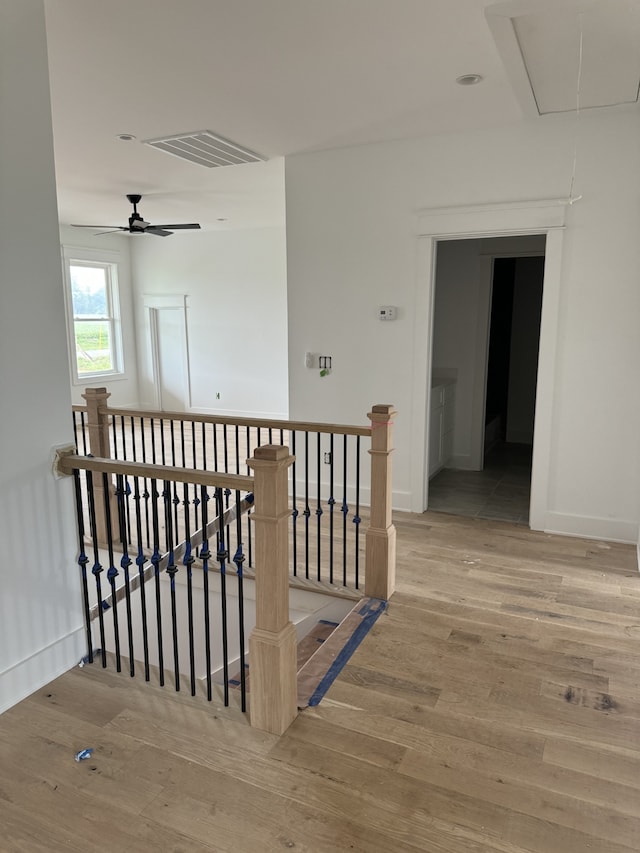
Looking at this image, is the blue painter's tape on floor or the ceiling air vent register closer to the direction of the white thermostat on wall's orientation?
the blue painter's tape on floor

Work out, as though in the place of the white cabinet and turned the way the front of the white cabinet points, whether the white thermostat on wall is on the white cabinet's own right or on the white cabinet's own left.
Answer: on the white cabinet's own right

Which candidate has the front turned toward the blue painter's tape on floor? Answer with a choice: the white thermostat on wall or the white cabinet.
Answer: the white thermostat on wall

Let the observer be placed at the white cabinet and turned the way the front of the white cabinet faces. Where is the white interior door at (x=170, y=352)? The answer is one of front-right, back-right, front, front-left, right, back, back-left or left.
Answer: back-left

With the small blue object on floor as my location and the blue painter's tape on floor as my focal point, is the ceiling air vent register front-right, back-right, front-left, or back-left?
front-left

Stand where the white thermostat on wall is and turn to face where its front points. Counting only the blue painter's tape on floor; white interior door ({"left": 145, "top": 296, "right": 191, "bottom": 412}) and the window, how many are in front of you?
1

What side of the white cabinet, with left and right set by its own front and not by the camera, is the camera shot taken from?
right

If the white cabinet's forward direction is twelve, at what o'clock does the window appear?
The window is roughly at 7 o'clock from the white cabinet.

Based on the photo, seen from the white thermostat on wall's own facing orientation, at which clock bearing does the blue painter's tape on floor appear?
The blue painter's tape on floor is roughly at 12 o'clock from the white thermostat on wall.

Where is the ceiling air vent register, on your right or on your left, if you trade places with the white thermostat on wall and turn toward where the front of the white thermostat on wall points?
on your right

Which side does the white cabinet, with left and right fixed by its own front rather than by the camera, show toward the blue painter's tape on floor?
right

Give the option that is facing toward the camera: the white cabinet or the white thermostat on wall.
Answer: the white thermostat on wall

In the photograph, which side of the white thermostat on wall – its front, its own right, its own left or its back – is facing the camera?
front

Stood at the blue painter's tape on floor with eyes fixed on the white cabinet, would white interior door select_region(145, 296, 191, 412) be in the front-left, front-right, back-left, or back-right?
front-left

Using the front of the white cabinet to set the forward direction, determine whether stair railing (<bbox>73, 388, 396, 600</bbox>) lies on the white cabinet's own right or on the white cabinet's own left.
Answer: on the white cabinet's own right

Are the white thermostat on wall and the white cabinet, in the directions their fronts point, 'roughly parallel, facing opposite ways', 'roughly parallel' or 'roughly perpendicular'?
roughly perpendicular

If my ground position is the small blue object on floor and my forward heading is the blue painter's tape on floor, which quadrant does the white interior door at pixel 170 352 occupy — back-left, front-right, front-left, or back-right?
front-left
